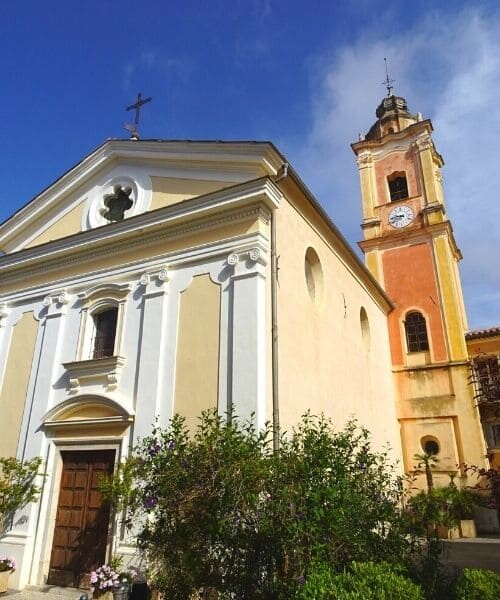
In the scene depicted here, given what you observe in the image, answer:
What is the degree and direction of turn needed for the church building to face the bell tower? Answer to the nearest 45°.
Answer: approximately 180°

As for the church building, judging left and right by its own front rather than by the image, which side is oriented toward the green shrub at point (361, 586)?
left

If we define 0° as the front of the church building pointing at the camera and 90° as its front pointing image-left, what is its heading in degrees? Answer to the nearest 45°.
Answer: approximately 45°
